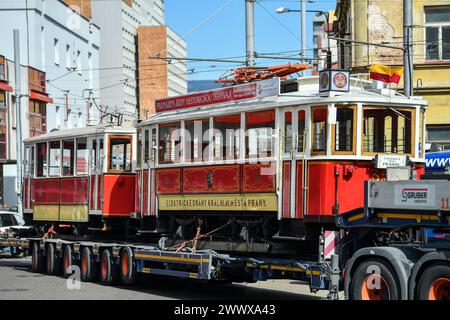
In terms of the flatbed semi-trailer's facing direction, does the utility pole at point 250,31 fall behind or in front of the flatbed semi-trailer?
behind

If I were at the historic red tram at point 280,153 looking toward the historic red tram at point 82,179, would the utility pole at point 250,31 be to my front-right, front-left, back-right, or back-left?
front-right

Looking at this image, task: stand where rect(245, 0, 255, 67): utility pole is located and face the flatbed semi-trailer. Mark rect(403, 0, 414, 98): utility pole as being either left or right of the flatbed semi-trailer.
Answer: left

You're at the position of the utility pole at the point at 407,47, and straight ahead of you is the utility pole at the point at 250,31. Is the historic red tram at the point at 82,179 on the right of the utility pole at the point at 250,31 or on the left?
left
